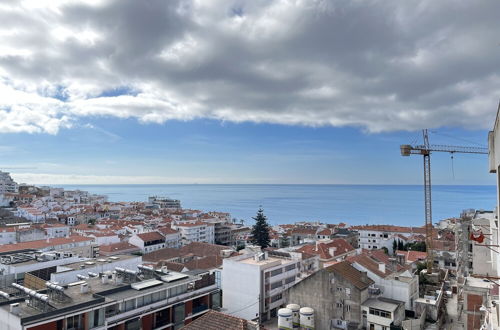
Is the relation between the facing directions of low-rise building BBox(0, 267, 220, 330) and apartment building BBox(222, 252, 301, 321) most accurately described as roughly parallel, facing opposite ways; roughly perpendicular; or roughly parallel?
roughly parallel

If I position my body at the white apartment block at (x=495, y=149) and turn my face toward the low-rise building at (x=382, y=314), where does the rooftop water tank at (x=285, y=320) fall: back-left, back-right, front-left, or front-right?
front-left

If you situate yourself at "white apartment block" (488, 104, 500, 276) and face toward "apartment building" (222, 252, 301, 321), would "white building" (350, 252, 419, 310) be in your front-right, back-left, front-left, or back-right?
front-right

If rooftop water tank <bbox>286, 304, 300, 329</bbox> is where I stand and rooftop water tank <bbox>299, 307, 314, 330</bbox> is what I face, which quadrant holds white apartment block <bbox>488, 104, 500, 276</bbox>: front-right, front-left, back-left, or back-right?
front-right

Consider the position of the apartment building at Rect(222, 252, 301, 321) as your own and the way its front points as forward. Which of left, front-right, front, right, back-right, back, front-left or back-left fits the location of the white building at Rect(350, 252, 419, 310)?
front-left

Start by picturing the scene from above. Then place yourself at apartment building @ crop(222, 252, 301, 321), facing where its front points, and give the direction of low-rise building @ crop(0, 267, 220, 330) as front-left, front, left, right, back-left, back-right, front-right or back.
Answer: right

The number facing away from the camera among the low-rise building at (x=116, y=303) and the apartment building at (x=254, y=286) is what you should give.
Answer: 0

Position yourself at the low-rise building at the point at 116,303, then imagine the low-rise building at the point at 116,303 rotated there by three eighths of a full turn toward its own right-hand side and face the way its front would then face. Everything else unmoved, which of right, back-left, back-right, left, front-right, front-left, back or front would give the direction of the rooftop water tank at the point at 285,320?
back

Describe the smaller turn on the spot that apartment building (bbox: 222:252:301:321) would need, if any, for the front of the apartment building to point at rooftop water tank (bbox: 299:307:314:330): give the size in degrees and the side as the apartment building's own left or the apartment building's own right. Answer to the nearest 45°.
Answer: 0° — it already faces it

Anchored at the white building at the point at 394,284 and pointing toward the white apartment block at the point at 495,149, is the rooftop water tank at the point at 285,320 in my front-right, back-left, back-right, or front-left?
front-right

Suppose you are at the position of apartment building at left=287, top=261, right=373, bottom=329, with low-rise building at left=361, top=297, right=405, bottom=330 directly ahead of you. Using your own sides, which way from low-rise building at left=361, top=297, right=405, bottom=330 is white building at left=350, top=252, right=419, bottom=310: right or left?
left

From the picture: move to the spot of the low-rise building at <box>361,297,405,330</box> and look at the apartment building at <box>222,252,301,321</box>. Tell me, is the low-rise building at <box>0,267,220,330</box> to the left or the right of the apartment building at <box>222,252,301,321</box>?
left

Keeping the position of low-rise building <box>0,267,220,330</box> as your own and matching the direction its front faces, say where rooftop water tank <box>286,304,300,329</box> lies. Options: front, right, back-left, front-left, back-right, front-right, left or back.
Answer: front-left
